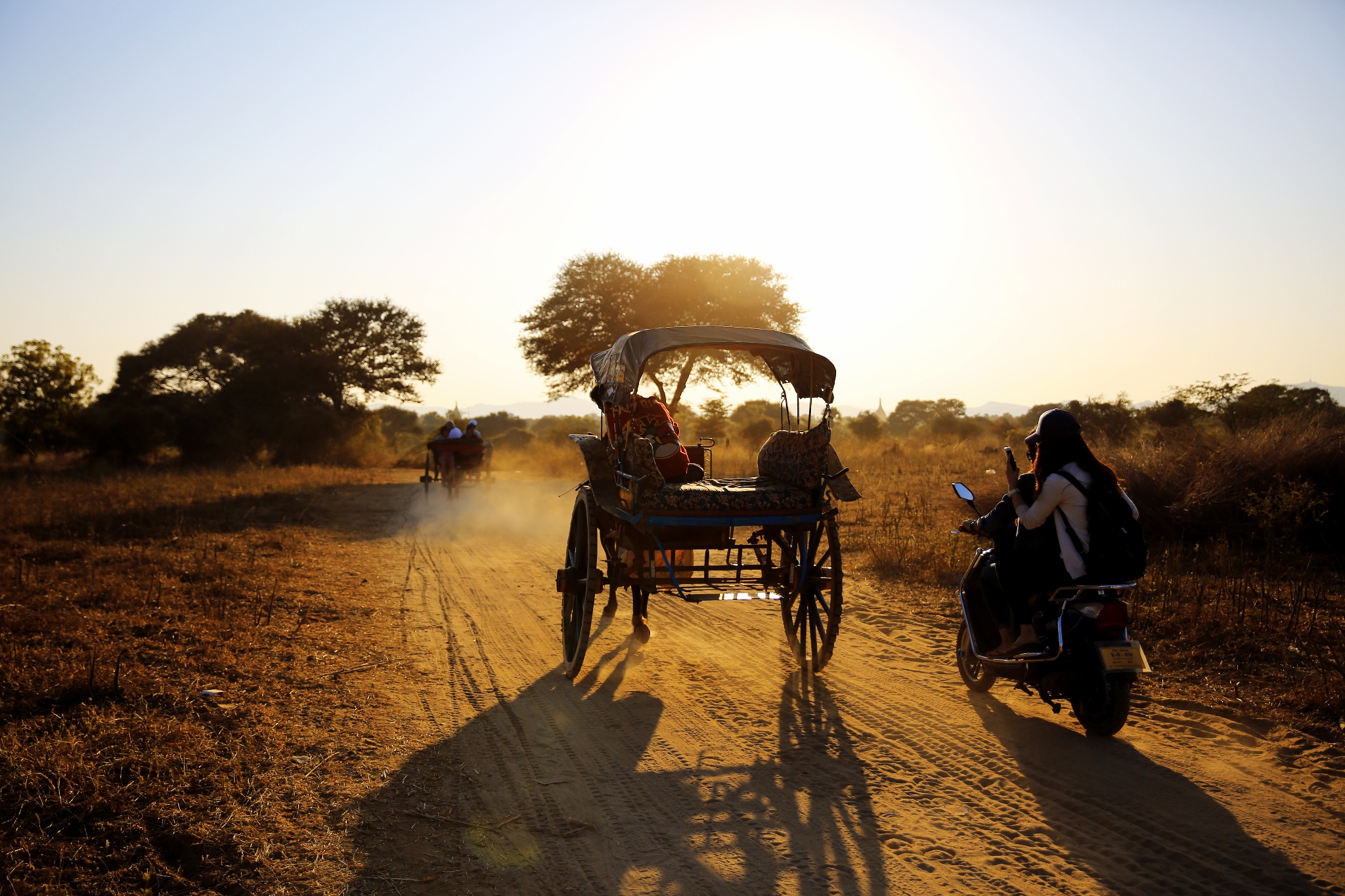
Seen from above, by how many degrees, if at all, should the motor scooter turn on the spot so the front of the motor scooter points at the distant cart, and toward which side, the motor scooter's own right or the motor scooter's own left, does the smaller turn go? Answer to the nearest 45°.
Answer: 0° — it already faces it

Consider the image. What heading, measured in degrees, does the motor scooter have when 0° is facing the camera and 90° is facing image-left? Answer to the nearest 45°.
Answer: approximately 135°

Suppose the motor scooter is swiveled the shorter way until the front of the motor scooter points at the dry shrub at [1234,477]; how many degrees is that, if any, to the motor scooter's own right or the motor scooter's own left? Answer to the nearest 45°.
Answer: approximately 45° to the motor scooter's own right

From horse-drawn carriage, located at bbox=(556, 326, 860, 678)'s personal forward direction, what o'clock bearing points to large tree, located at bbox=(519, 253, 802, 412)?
The large tree is roughly at 12 o'clock from the horse-drawn carriage.

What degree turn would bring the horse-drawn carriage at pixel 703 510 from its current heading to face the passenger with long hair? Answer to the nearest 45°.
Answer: approximately 135° to its right

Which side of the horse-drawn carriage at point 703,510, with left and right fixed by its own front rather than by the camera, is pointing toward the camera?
back
